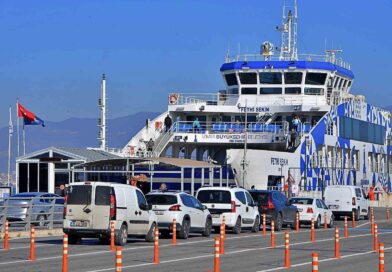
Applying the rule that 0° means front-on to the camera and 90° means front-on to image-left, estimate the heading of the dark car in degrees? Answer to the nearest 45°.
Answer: approximately 225°

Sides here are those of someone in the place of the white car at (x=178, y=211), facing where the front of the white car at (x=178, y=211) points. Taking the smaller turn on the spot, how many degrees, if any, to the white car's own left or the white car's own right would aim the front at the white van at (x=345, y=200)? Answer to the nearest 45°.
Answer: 0° — it already faces it

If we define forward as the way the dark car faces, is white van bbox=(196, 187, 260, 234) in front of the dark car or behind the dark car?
behind

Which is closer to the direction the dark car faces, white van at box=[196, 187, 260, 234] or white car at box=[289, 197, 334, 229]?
the white car

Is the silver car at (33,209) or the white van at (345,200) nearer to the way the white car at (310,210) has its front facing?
the white van

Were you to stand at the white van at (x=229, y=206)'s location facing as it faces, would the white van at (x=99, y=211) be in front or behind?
behind

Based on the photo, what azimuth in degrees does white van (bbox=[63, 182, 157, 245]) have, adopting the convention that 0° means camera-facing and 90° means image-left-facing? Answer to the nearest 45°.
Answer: approximately 225°

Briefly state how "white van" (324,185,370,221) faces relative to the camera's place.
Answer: facing away from the viewer and to the right of the viewer

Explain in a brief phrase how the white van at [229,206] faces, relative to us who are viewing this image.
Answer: facing away from the viewer and to the right of the viewer
